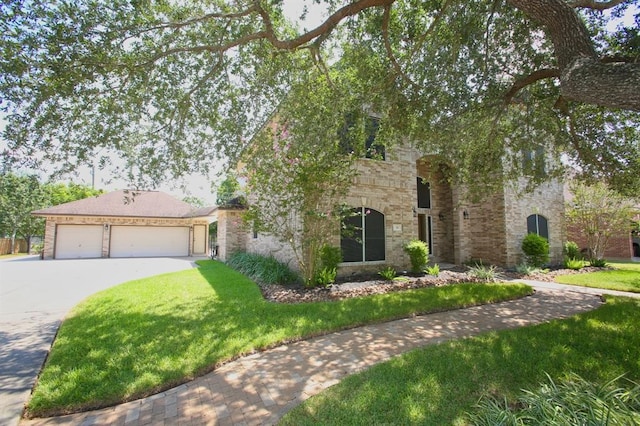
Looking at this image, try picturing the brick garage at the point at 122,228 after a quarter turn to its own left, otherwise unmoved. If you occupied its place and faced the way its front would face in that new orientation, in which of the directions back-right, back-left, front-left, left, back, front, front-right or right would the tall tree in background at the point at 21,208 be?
back-left

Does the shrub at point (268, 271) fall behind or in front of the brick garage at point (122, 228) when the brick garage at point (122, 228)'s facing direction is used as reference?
in front

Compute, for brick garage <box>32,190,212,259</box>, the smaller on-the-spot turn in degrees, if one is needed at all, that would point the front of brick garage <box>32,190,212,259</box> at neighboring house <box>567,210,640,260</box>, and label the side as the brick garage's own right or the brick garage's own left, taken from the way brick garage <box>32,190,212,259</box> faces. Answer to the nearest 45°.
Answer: approximately 45° to the brick garage's own left

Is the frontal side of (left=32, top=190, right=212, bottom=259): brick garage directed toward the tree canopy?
yes

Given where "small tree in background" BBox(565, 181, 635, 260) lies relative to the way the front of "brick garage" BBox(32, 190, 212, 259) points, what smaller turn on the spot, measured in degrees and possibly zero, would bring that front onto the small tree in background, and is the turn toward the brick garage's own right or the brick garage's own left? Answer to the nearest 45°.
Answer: approximately 45° to the brick garage's own left

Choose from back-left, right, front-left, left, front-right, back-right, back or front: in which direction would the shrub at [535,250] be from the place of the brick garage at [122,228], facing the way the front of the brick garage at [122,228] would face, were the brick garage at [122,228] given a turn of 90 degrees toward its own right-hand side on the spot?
back-left

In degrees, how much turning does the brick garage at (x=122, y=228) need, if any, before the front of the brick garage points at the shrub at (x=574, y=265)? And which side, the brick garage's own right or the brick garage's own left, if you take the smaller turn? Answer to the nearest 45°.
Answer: approximately 45° to the brick garage's own left

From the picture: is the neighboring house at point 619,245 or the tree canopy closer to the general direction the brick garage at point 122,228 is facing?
the tree canopy

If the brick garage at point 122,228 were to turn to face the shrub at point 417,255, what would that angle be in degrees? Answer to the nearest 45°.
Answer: approximately 45° to its left

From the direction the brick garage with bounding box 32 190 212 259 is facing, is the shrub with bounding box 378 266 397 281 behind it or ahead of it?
ahead

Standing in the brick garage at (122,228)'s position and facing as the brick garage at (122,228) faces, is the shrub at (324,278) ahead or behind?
ahead

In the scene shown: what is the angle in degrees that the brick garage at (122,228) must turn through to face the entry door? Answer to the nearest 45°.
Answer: approximately 45° to its left

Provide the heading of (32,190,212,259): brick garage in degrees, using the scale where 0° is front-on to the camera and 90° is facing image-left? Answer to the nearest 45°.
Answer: approximately 0°

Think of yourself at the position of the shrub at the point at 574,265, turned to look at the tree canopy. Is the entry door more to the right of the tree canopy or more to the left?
right
